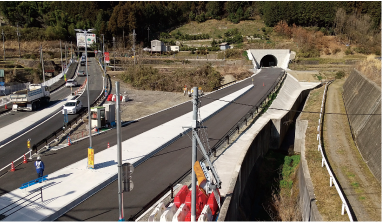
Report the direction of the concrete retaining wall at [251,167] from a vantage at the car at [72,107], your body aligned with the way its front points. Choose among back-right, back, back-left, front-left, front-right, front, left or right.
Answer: left

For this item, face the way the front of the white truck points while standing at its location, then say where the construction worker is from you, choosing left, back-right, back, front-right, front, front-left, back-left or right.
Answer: back-right

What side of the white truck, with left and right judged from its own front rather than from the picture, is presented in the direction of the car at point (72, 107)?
right

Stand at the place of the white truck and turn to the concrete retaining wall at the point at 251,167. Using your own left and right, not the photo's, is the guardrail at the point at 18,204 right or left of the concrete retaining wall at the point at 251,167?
right

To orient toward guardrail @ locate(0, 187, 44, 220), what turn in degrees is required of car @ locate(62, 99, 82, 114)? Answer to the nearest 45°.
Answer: approximately 45° to its left

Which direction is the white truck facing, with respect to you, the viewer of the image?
facing away from the viewer and to the right of the viewer

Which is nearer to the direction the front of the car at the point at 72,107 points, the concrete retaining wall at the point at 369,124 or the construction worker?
the construction worker

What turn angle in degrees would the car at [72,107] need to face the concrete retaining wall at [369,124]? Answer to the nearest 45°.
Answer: approximately 90° to its left

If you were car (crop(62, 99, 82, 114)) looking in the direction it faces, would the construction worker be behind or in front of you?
in front

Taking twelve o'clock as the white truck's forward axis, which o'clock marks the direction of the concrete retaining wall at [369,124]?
The concrete retaining wall is roughly at 3 o'clock from the white truck.

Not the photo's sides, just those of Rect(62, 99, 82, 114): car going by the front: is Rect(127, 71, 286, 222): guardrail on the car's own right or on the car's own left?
on the car's own left

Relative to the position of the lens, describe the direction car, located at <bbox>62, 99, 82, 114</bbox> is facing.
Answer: facing the viewer and to the left of the viewer

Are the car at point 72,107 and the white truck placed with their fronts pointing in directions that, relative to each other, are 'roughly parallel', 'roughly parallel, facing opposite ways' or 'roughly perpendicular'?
roughly parallel, facing opposite ways

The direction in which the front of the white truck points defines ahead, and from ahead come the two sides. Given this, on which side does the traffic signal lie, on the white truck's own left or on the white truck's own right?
on the white truck's own right
